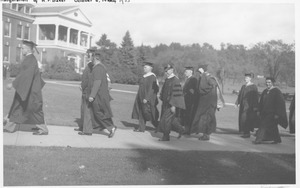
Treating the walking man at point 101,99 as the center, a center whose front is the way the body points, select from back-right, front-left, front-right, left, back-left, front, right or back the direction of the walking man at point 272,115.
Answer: back

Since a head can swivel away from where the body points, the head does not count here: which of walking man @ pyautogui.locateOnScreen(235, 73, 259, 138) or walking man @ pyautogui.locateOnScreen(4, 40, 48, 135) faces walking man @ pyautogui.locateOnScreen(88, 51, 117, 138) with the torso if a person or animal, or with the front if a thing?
walking man @ pyautogui.locateOnScreen(235, 73, 259, 138)

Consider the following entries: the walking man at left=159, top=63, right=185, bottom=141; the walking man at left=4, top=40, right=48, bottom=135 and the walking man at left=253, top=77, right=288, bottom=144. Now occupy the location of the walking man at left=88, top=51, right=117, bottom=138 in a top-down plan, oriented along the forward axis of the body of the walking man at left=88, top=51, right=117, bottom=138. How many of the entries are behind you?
2

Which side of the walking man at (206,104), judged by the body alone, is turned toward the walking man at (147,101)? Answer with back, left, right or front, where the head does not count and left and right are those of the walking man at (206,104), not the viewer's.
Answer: front

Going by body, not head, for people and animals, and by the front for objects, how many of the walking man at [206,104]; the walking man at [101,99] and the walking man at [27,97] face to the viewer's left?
3

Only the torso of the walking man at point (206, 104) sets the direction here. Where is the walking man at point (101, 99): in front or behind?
in front

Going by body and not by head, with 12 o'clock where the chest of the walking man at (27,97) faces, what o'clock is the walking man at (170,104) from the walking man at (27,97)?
the walking man at (170,104) is roughly at 6 o'clock from the walking man at (27,97).

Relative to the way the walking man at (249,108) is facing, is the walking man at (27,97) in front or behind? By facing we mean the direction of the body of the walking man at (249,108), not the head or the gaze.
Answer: in front

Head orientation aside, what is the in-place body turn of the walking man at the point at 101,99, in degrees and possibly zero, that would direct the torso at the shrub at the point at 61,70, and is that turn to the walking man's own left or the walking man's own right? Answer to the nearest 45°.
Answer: approximately 90° to the walking man's own right

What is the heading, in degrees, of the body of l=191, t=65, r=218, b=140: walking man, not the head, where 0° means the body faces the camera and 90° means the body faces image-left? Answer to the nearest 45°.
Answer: approximately 90°

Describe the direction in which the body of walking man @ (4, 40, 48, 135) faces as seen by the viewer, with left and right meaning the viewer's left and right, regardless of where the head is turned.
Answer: facing to the left of the viewer

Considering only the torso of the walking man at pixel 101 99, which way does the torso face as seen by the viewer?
to the viewer's left

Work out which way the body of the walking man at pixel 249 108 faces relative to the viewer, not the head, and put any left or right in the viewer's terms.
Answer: facing the viewer and to the left of the viewer
